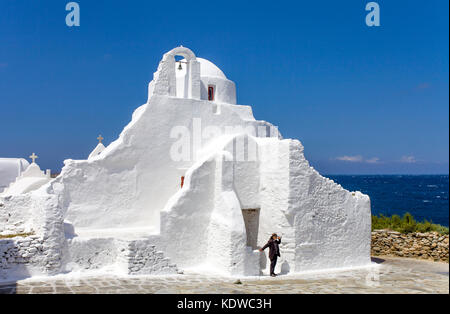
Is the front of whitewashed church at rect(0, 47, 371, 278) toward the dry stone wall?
no

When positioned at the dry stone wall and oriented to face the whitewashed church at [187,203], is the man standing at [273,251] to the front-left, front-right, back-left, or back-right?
front-left

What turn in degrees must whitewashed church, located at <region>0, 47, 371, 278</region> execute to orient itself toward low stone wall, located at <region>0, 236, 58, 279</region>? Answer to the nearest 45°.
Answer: approximately 45° to its right

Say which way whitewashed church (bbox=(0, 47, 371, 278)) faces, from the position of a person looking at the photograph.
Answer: facing the viewer
